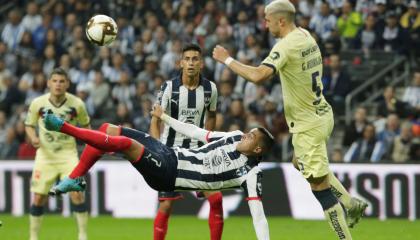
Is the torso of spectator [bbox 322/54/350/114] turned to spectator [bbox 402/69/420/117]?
no

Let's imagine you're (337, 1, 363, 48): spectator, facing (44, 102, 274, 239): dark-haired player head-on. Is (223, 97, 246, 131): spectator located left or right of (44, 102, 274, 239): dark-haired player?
right

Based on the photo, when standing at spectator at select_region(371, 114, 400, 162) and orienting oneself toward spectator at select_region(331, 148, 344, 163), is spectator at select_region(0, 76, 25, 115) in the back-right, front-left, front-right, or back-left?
front-right

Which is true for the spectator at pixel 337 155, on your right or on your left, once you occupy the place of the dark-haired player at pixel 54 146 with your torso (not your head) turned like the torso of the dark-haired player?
on your left

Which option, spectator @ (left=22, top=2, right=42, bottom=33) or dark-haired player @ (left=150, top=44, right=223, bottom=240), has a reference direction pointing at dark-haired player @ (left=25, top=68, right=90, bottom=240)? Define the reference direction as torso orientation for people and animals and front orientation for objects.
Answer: the spectator

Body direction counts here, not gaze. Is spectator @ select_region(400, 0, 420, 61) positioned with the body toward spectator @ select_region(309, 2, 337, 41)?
no

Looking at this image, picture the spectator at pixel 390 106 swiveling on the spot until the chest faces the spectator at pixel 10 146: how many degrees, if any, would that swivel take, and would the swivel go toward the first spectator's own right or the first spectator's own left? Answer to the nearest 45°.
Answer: approximately 90° to the first spectator's own right

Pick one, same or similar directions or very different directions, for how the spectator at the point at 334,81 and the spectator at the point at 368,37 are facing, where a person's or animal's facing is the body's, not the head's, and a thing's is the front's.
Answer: same or similar directions

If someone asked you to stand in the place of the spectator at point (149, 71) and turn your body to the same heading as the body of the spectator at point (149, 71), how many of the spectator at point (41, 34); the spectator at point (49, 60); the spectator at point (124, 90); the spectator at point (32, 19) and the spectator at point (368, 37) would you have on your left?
1

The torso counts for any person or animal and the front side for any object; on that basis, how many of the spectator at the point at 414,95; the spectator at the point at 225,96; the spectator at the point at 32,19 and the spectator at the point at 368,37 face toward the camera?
4

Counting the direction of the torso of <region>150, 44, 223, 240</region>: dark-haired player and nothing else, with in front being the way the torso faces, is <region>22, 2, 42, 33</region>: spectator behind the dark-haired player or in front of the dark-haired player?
behind

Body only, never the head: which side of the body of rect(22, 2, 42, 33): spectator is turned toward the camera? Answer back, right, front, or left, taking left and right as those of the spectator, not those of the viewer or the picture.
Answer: front

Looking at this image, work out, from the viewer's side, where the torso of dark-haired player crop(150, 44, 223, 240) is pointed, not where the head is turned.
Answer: toward the camera

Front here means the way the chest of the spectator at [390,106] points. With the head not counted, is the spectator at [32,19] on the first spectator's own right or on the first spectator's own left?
on the first spectator's own right

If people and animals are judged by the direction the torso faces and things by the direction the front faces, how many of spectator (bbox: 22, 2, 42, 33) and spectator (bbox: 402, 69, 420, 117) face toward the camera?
2

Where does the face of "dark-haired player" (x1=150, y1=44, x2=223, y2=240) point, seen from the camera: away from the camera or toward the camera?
toward the camera

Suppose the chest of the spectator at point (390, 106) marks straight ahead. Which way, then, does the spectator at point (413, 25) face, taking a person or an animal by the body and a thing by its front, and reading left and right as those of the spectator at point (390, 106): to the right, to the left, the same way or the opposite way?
the same way

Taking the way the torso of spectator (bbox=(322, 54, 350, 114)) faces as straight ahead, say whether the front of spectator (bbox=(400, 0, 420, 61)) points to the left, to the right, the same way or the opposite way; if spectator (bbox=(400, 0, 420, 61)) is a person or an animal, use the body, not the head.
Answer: the same way

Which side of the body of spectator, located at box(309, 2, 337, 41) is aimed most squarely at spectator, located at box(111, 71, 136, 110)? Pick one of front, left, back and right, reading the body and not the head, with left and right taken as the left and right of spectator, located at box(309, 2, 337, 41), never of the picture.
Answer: right

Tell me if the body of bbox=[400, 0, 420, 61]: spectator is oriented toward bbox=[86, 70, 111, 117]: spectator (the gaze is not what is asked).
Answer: no
